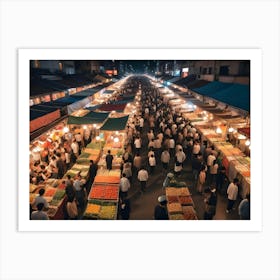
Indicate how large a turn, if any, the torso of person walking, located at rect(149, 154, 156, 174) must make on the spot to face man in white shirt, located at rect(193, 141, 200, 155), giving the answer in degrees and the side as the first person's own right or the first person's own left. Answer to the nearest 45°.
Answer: approximately 45° to the first person's own right

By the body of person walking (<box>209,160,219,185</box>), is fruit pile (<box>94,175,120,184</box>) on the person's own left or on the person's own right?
on the person's own left

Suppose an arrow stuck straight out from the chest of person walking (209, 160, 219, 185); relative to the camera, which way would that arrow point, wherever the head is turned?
away from the camera

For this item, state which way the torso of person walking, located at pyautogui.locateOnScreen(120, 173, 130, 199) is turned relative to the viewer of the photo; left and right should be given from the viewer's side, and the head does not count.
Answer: facing away from the viewer

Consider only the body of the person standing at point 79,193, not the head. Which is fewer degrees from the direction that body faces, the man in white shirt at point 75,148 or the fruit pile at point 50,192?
the man in white shirt

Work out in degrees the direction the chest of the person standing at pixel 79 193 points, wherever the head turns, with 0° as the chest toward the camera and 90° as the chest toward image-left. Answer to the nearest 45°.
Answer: approximately 180°

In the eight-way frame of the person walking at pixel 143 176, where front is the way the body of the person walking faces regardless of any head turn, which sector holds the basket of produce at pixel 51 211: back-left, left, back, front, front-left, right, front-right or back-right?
back-left

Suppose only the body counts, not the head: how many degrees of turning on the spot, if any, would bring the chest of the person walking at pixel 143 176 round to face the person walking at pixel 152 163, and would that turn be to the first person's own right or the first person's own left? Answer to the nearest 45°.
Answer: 0° — they already face them
